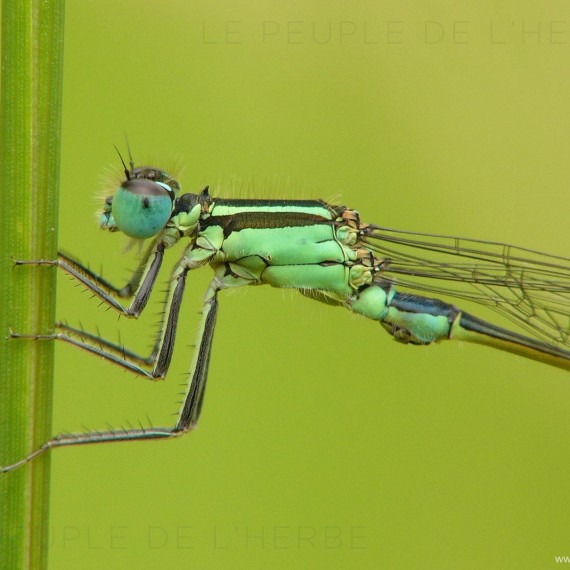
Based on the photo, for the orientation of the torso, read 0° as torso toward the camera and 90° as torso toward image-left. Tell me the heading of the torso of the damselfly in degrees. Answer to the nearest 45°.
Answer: approximately 90°
